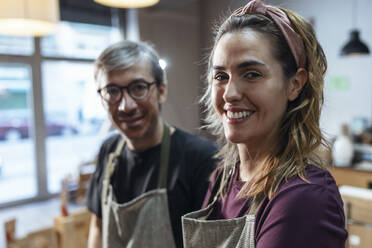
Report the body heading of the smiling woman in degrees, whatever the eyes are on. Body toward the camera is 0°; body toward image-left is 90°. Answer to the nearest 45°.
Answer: approximately 45°

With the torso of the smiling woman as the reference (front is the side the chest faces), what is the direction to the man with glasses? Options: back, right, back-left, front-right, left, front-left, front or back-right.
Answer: right

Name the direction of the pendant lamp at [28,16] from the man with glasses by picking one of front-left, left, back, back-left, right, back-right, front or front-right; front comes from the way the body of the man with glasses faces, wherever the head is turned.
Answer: right

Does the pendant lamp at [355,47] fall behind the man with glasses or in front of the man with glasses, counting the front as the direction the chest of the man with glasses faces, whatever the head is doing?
behind

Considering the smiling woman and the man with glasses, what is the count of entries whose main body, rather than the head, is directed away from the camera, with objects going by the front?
0

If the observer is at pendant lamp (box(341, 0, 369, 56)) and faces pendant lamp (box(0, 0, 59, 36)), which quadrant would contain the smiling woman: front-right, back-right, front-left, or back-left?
front-left

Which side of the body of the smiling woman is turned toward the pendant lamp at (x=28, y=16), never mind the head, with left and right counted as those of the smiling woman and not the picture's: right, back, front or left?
right

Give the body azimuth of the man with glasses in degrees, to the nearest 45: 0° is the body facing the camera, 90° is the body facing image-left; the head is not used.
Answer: approximately 45°

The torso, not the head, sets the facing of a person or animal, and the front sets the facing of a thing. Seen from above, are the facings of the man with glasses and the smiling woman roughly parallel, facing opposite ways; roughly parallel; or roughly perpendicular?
roughly parallel

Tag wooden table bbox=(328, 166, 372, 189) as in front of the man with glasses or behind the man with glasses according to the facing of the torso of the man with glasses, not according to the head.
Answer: behind
